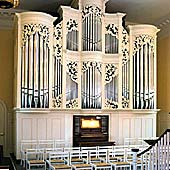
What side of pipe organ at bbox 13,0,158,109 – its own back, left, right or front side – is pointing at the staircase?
front

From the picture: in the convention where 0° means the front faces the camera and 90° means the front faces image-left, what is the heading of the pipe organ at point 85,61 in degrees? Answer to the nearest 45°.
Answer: approximately 0°
